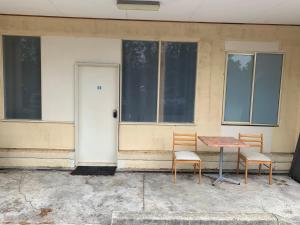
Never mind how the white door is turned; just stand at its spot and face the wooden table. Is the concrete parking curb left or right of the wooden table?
right

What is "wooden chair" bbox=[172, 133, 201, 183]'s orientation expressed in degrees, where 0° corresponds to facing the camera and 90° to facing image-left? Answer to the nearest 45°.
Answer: approximately 0°

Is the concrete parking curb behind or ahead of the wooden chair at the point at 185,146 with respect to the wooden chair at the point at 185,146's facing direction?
ahead

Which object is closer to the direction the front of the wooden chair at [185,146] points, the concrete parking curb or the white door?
the concrete parking curb

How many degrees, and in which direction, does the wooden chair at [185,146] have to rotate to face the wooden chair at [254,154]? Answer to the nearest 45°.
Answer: approximately 90° to its left

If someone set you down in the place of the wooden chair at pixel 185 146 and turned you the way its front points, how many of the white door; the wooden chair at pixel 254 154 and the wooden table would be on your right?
1

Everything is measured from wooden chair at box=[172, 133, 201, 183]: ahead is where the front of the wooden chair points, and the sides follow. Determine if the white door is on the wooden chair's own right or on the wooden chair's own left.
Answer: on the wooden chair's own right
